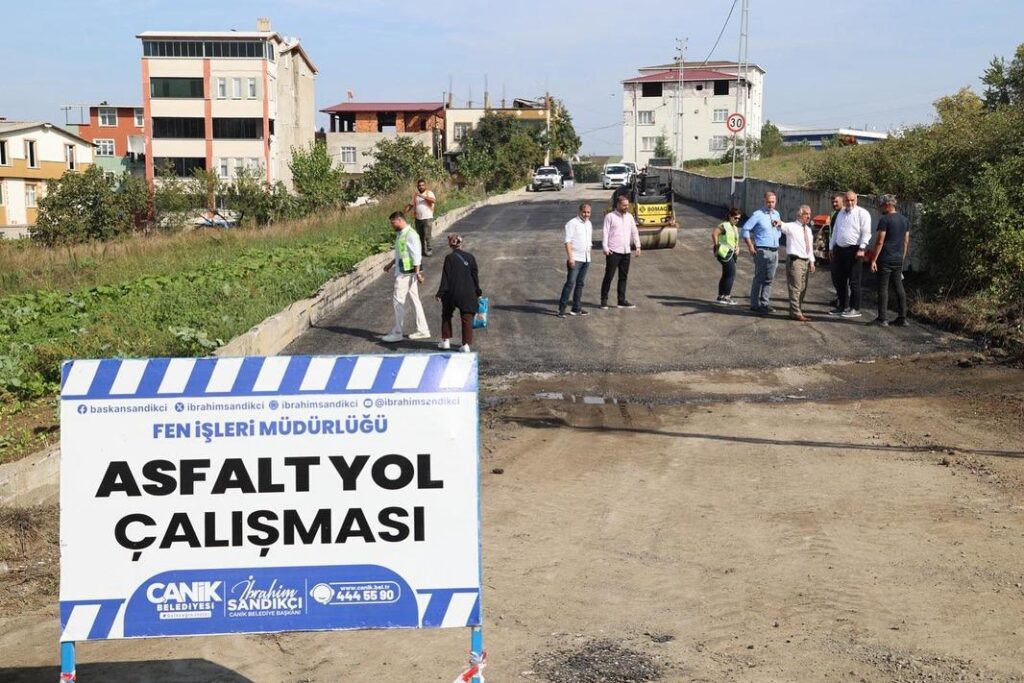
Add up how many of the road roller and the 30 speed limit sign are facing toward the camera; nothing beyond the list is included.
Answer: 2

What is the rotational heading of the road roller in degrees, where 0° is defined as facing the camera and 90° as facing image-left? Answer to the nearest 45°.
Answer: approximately 0°

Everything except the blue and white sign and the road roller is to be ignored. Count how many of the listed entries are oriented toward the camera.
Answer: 2

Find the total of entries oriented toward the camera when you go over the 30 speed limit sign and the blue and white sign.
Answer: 2

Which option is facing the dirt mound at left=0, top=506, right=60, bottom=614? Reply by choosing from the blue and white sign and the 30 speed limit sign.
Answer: the 30 speed limit sign

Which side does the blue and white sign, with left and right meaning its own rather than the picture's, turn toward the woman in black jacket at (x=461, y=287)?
back

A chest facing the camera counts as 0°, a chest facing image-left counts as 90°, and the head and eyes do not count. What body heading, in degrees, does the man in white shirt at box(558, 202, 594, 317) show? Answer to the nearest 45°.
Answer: approximately 315°

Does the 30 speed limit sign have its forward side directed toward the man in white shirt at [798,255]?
yes
